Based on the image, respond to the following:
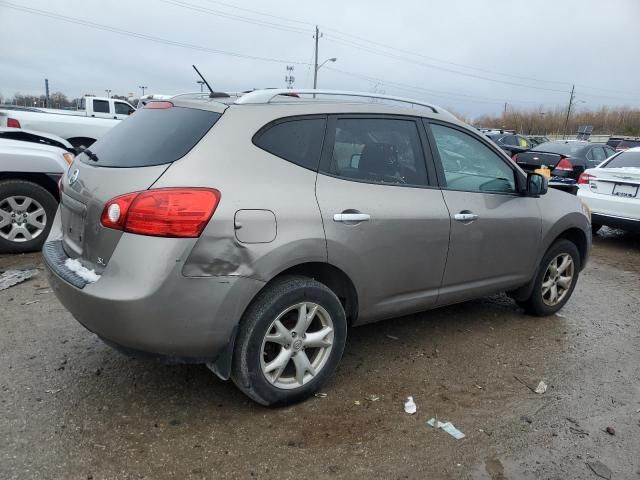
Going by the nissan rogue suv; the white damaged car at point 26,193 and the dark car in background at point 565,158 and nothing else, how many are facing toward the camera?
0

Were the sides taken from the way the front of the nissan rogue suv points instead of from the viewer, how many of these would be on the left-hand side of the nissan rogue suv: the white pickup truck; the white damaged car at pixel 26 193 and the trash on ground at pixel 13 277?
3

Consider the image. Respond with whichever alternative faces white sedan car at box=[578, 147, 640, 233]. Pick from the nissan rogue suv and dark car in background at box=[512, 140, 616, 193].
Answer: the nissan rogue suv

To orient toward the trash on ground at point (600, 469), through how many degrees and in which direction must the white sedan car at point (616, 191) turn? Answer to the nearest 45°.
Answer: approximately 135° to its right

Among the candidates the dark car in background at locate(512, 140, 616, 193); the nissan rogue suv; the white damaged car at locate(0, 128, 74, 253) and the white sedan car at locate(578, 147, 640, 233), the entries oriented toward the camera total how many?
0

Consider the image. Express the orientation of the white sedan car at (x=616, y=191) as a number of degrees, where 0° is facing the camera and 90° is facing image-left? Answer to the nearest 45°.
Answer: approximately 225°

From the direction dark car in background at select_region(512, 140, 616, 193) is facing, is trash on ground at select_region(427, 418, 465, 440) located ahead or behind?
behind

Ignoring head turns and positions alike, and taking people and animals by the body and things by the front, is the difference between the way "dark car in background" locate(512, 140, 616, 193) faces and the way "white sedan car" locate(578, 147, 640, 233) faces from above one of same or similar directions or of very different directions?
same or similar directions

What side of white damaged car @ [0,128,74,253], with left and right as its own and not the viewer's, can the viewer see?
right

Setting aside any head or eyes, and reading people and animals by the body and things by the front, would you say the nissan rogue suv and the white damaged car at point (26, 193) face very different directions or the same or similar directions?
same or similar directions

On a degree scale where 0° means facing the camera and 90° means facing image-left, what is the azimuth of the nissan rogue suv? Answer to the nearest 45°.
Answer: approximately 225°

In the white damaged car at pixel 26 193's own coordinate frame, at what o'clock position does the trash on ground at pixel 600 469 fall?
The trash on ground is roughly at 2 o'clock from the white damaged car.

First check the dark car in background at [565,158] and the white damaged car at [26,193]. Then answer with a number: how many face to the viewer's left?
0

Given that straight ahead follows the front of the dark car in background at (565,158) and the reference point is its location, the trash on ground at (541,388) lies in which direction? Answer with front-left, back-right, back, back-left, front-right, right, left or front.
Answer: back-right

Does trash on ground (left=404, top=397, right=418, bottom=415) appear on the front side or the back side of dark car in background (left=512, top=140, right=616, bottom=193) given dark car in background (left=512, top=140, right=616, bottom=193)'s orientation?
on the back side

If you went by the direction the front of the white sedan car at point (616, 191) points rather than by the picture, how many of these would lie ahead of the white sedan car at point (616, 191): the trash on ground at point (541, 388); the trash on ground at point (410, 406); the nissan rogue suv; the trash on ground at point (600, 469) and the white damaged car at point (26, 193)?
0

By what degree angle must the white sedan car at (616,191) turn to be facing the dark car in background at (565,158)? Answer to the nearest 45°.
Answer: approximately 45° to its left
